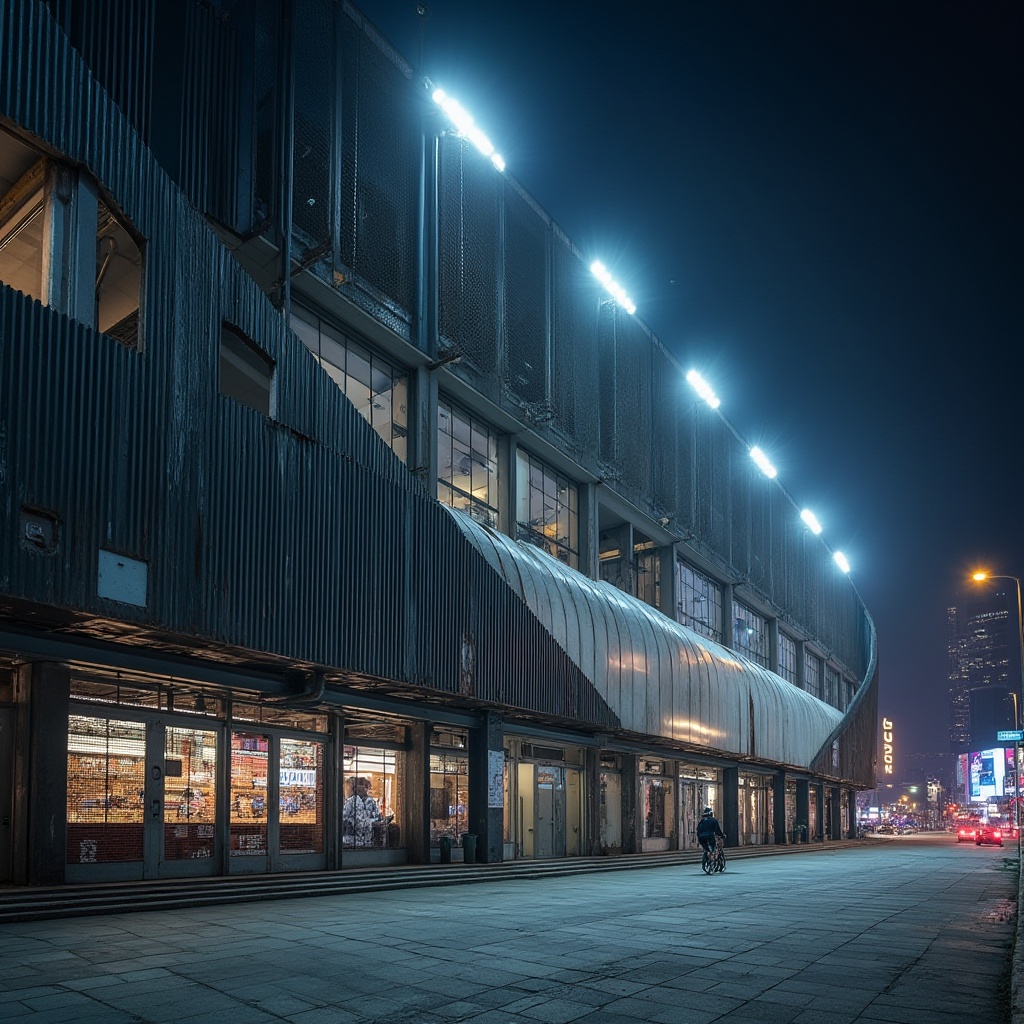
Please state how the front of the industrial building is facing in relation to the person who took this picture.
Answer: facing the viewer and to the right of the viewer
